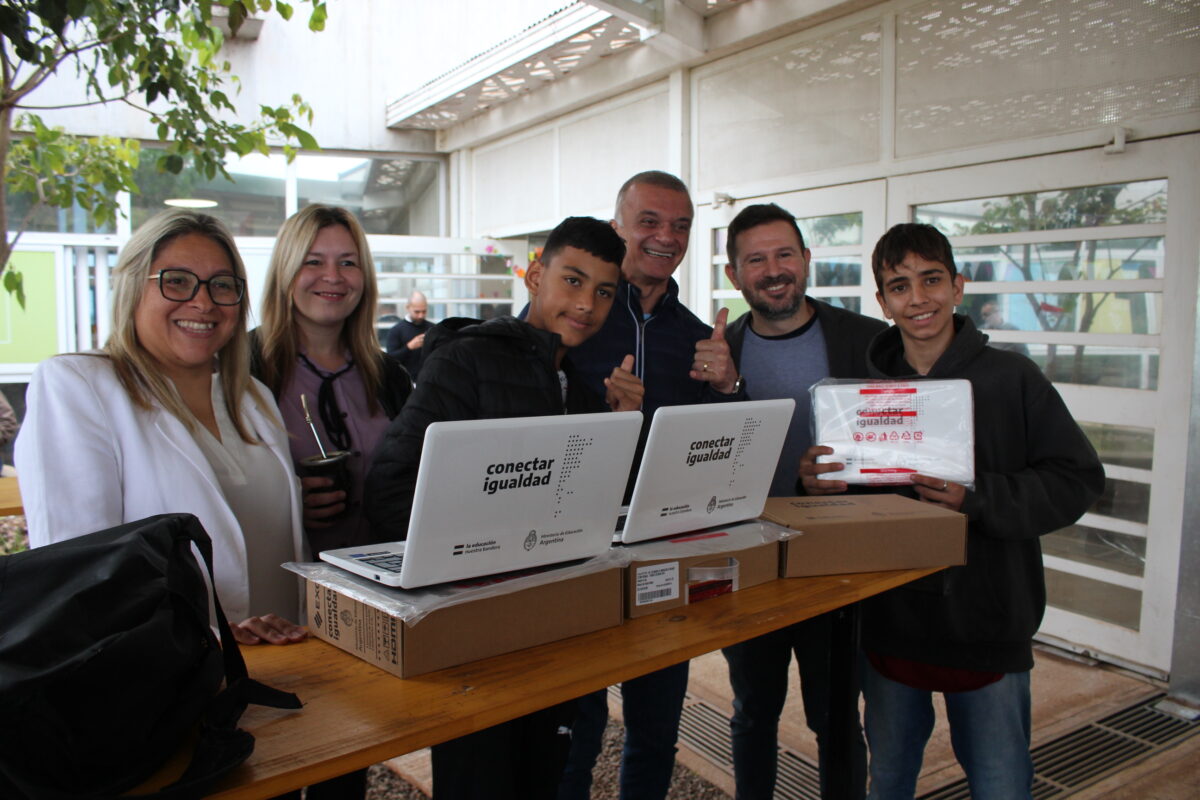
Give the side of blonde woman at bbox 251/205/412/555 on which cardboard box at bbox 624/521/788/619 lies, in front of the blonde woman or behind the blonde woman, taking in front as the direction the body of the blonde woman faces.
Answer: in front

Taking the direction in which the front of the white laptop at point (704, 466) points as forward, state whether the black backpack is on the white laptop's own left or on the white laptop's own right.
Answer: on the white laptop's own left

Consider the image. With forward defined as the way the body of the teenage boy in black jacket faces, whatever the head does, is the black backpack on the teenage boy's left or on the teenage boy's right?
on the teenage boy's right

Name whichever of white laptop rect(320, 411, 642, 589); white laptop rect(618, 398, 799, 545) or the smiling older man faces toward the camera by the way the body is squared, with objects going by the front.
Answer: the smiling older man

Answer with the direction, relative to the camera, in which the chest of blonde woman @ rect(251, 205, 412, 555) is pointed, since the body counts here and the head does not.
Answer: toward the camera

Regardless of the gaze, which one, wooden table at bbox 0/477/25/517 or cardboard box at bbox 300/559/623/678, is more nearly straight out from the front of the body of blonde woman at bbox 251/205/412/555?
the cardboard box

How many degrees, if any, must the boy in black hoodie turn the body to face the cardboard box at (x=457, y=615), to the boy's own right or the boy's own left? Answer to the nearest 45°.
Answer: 0° — they already face it

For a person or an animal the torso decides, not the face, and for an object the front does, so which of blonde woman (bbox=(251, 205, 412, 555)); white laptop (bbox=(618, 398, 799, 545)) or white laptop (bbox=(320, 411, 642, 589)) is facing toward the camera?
the blonde woman

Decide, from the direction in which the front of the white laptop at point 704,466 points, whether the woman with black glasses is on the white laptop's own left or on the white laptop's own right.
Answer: on the white laptop's own left

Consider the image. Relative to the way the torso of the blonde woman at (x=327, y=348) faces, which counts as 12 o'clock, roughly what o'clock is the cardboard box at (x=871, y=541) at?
The cardboard box is roughly at 10 o'clock from the blonde woman.

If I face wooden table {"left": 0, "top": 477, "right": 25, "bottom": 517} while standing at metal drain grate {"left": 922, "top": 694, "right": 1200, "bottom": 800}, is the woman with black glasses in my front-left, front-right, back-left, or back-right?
front-left

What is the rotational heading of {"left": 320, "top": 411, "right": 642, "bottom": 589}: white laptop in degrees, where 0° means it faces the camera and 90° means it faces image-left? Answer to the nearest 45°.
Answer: approximately 135°

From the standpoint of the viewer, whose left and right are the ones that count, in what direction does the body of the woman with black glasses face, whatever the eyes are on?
facing the viewer and to the right of the viewer

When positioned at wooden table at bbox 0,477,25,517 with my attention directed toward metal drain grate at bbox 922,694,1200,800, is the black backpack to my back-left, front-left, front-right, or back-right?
front-right

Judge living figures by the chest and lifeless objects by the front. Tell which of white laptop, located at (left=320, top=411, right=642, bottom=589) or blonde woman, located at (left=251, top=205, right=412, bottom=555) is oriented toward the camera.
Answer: the blonde woman
